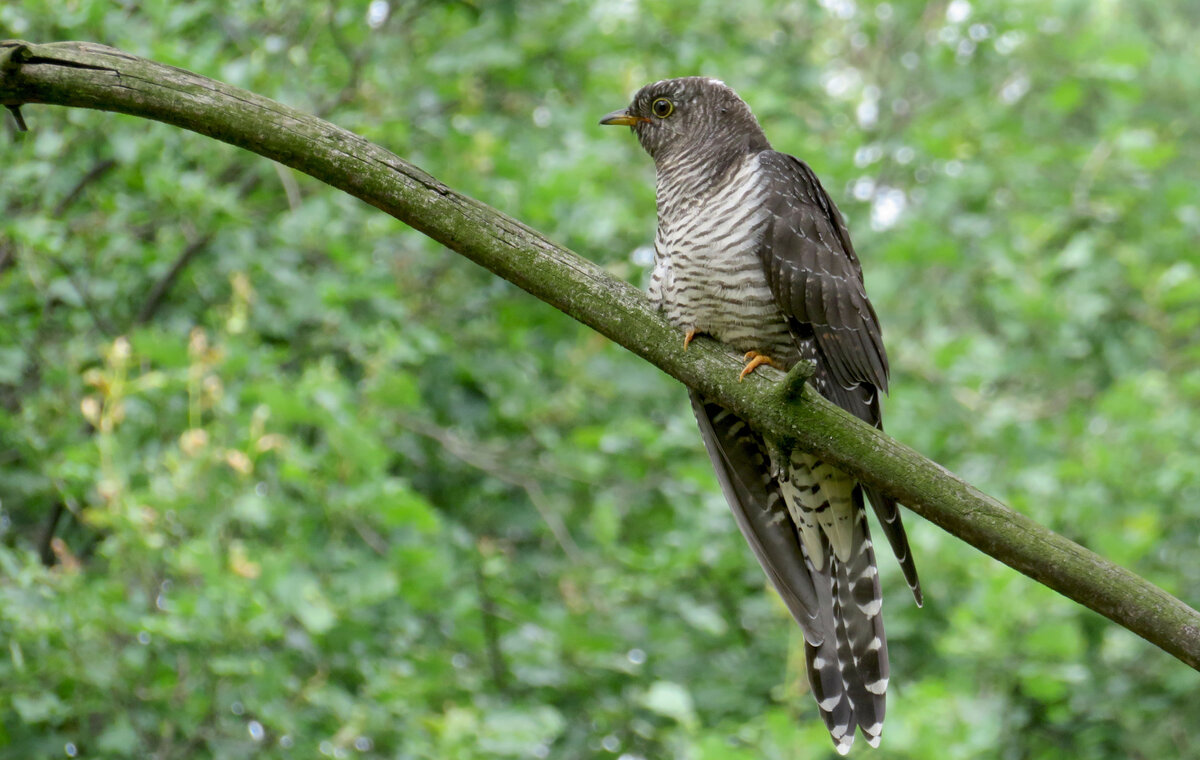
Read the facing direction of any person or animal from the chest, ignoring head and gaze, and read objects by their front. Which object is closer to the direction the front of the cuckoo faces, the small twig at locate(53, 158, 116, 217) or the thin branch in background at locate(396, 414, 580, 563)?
the small twig

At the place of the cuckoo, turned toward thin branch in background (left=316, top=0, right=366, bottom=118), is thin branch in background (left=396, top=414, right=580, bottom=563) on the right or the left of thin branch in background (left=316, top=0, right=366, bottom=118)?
right

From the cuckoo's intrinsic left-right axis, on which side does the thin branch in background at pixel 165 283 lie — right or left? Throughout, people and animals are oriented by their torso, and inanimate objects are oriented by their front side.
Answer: on its right

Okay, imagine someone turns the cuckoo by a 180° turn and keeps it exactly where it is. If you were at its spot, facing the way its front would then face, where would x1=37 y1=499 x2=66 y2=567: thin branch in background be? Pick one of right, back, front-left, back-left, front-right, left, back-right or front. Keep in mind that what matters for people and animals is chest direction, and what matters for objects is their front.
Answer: left

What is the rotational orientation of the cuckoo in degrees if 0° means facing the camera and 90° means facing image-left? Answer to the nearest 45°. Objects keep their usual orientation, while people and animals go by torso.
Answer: approximately 45°

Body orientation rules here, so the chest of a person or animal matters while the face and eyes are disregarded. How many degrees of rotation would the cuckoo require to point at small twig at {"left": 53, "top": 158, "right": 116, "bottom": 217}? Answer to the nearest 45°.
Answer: approximately 90° to its right
